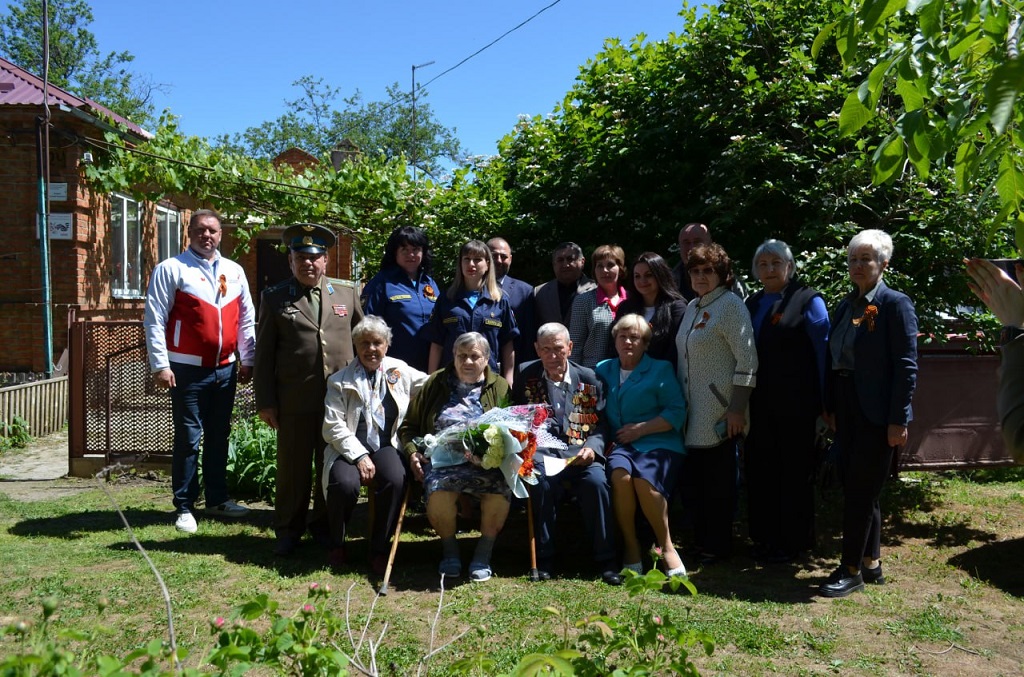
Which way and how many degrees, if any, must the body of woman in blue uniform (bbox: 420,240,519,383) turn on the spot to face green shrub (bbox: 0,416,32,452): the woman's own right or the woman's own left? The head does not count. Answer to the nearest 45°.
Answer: approximately 135° to the woman's own right

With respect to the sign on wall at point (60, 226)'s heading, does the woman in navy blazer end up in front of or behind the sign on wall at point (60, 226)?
in front

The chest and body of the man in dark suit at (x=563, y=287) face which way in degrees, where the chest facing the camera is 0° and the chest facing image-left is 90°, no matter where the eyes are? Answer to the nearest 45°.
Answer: approximately 0°

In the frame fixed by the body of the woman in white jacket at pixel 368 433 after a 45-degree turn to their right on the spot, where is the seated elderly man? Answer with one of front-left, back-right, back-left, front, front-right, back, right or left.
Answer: back-left

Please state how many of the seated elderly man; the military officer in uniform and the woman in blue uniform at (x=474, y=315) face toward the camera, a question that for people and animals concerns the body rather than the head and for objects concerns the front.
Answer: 3

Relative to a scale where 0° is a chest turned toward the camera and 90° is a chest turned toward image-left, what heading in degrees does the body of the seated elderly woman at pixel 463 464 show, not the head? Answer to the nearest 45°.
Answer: approximately 0°
